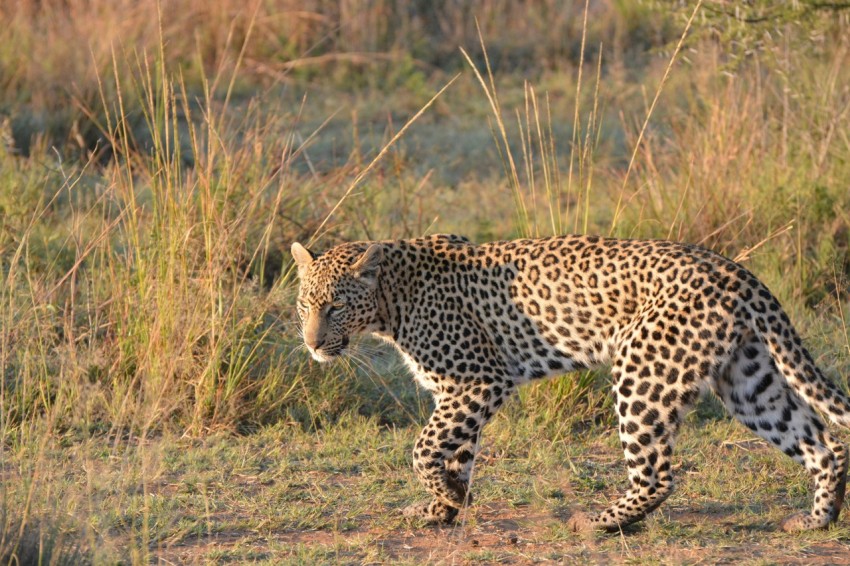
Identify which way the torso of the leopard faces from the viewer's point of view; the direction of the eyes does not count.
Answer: to the viewer's left
